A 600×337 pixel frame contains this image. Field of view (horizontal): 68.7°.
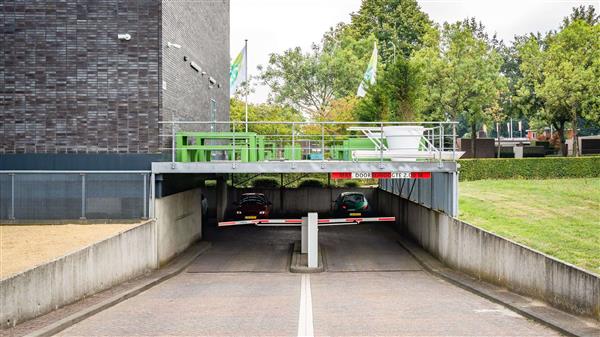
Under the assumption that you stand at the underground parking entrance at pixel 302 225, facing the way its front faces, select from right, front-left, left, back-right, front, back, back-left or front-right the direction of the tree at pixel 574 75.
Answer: back-left

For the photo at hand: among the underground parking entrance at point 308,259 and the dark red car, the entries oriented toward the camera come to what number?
2

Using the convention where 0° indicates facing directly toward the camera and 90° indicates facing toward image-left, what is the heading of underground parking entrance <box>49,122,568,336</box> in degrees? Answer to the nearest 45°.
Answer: approximately 0°

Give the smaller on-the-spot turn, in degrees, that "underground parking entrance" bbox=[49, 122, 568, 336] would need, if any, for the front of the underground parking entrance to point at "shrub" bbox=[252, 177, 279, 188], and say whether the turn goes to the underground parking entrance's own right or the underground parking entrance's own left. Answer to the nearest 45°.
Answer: approximately 180°

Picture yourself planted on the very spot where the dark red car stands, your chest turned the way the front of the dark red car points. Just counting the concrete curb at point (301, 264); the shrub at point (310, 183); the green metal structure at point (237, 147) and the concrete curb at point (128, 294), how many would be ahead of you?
3

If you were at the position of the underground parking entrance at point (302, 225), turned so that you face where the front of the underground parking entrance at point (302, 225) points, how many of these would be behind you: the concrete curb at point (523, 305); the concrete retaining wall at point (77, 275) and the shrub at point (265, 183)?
1

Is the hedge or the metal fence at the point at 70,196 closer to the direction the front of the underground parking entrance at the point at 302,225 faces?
the metal fence
